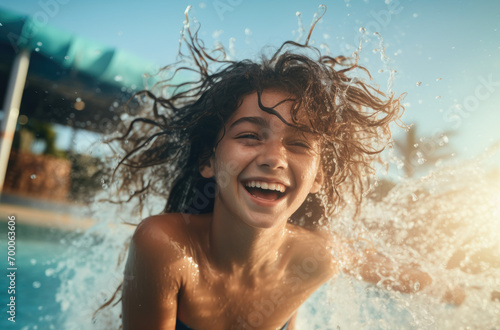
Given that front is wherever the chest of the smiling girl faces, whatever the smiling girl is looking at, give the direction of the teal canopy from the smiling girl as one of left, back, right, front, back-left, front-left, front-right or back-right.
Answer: back-right

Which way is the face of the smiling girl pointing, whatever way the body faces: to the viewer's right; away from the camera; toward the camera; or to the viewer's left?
toward the camera

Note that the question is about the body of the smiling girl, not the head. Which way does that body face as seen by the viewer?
toward the camera
